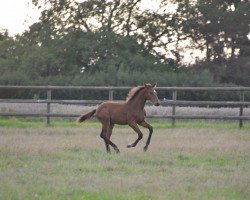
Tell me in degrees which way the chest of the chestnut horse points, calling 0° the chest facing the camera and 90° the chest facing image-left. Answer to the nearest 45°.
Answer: approximately 270°
